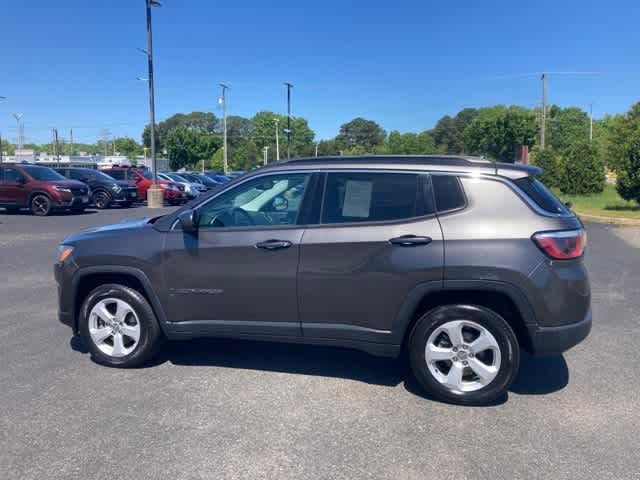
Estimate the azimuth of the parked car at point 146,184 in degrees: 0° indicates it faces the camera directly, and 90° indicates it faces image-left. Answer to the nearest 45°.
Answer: approximately 315°

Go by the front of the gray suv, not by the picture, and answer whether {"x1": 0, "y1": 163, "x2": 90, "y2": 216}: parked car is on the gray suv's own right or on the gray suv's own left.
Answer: on the gray suv's own right

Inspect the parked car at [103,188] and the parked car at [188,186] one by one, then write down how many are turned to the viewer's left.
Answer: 0

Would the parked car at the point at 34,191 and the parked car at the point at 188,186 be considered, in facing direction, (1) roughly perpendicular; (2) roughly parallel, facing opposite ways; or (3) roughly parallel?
roughly parallel

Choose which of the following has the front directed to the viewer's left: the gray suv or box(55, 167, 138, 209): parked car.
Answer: the gray suv

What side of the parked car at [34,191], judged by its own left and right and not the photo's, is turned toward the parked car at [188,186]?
left

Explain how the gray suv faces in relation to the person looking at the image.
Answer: facing to the left of the viewer

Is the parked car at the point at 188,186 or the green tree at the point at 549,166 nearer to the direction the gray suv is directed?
the parked car

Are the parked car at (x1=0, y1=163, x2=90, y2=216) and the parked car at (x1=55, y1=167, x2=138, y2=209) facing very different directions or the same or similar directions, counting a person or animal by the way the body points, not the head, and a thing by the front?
same or similar directions

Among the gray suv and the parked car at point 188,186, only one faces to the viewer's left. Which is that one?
the gray suv

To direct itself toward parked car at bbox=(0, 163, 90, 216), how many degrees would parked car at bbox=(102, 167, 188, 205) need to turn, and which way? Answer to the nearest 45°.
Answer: approximately 90° to its right

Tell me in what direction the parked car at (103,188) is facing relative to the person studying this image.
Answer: facing the viewer and to the right of the viewer

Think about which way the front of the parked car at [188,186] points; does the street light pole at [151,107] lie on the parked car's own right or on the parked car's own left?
on the parked car's own right

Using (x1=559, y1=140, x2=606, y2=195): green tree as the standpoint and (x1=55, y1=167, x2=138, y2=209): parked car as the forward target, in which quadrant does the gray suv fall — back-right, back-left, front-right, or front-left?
front-left

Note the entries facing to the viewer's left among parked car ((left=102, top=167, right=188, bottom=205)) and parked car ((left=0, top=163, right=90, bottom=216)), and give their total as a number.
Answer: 0
